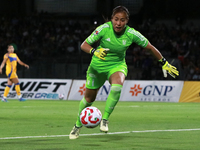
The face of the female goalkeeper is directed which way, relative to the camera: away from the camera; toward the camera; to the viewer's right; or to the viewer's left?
toward the camera

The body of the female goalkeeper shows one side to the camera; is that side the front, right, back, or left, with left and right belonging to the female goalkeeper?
front
